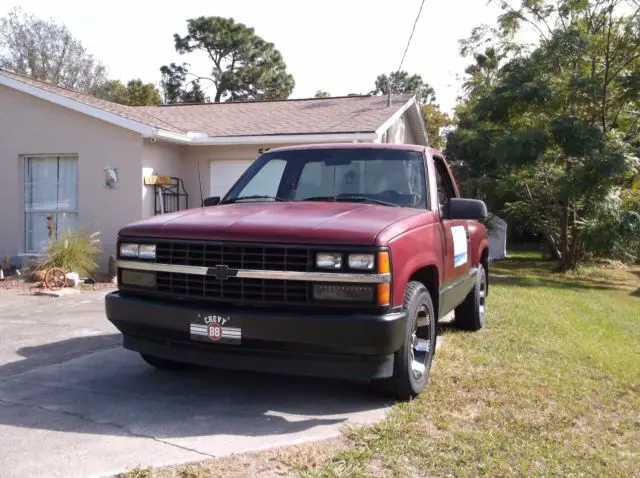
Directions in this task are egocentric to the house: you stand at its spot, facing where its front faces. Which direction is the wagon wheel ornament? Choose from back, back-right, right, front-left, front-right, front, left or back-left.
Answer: front

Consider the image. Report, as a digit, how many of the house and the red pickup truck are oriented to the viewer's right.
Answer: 0

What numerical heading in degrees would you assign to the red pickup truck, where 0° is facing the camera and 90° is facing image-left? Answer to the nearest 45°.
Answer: approximately 45°

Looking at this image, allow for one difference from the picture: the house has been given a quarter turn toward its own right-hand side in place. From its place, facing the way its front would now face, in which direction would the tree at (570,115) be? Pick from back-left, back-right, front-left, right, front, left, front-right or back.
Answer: back

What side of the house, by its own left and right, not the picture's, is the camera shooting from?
front

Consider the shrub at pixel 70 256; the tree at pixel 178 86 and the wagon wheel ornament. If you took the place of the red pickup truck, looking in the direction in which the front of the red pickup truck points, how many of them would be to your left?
0

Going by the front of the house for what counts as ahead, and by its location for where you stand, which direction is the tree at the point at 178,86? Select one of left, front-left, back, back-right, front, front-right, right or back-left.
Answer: back

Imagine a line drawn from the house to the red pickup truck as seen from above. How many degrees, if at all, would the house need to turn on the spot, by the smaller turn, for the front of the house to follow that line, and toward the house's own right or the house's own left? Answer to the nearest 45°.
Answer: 0° — it already faces it

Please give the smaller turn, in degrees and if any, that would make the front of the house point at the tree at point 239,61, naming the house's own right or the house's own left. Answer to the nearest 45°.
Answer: approximately 180°
